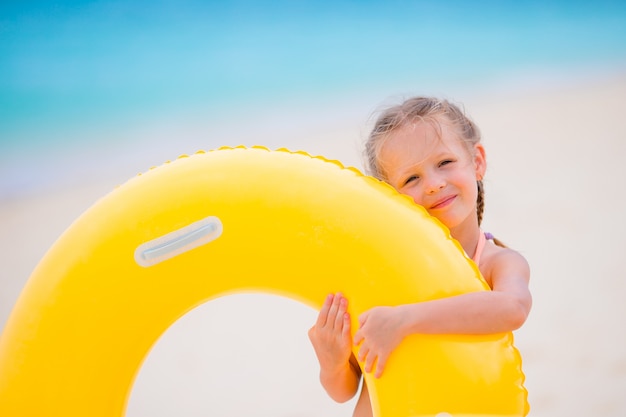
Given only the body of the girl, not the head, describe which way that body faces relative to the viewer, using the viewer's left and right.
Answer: facing the viewer and to the left of the viewer
